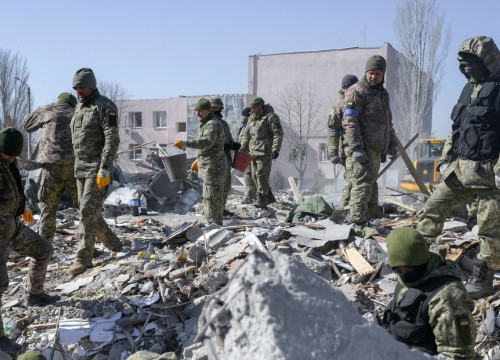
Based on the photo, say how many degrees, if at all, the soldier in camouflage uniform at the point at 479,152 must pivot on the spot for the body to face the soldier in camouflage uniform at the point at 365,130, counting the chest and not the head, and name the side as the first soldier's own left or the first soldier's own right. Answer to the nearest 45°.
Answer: approximately 90° to the first soldier's own right

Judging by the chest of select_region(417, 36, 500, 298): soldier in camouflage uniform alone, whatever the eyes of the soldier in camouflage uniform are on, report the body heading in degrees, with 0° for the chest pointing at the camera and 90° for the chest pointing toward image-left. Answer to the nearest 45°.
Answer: approximately 45°

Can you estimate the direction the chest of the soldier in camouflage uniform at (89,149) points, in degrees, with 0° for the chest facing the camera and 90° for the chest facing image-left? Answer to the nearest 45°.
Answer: approximately 45°

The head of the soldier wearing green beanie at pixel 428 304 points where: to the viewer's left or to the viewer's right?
to the viewer's left

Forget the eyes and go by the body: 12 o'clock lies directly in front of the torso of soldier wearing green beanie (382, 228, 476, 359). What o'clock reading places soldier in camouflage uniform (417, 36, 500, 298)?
The soldier in camouflage uniform is roughly at 5 o'clock from the soldier wearing green beanie.

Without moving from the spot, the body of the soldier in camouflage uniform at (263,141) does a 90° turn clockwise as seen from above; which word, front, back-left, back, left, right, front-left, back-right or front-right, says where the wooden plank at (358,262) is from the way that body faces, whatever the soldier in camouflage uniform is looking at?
back-left

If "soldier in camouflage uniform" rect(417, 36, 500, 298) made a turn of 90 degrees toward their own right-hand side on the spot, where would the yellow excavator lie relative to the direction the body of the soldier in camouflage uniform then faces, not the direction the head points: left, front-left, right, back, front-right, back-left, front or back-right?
front-right

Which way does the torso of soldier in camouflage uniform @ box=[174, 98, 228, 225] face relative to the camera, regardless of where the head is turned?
to the viewer's left

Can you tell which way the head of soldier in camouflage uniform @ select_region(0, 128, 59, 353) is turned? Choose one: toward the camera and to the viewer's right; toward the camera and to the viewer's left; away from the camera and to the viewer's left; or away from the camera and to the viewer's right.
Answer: toward the camera and to the viewer's right

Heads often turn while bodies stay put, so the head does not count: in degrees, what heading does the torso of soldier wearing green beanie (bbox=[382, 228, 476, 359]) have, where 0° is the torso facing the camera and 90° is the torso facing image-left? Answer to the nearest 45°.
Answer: approximately 45°
